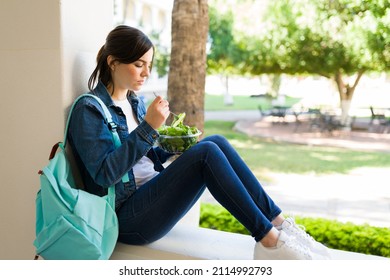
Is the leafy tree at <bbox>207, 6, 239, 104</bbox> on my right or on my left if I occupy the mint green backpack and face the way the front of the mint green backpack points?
on my right

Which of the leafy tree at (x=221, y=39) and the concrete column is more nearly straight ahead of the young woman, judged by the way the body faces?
the leafy tree

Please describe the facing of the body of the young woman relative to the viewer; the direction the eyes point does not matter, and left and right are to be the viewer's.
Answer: facing to the right of the viewer

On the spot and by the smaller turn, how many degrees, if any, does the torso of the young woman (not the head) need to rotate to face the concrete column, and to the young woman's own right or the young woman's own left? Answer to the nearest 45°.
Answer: approximately 135° to the young woman's own left
